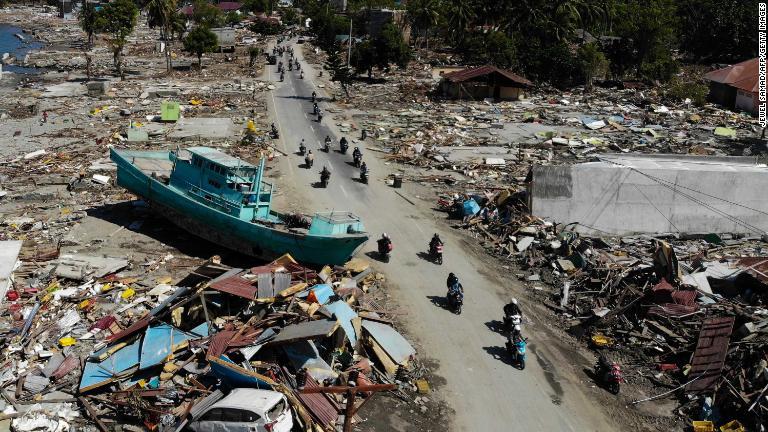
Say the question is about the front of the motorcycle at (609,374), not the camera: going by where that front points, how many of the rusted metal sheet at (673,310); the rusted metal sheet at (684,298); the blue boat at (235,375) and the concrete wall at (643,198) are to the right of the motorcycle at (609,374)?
1

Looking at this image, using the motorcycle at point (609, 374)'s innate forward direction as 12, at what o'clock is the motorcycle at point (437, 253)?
the motorcycle at point (437, 253) is roughly at 6 o'clock from the motorcycle at point (609, 374).

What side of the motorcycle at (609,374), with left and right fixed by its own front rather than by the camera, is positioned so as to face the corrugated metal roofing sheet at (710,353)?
left

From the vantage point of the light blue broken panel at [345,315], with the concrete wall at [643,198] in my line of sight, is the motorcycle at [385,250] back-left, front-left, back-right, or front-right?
front-left

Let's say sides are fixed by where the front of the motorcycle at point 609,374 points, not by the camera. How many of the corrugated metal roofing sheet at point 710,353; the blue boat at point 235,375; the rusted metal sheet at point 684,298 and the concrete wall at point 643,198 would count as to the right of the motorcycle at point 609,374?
1

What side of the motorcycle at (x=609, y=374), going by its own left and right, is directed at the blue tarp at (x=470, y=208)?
back

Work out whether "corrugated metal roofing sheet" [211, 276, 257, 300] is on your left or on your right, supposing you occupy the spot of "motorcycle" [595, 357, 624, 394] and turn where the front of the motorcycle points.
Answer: on your right

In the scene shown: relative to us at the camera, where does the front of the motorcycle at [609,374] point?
facing the viewer and to the right of the viewer

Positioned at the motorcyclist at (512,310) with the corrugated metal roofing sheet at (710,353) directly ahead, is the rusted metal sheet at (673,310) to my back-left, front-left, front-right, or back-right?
front-left

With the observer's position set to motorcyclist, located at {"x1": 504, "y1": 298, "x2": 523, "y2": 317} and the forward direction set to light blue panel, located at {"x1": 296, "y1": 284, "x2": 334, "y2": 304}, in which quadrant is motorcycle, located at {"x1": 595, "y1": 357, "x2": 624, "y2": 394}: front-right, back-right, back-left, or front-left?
back-left

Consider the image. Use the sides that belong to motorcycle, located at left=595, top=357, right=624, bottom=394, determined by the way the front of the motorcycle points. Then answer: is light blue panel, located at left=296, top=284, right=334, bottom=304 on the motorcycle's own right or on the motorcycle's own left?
on the motorcycle's own right

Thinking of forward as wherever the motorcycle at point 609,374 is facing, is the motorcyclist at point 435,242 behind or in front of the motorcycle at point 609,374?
behind

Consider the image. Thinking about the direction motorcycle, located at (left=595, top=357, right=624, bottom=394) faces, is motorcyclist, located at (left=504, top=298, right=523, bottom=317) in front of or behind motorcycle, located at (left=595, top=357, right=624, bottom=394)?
behind

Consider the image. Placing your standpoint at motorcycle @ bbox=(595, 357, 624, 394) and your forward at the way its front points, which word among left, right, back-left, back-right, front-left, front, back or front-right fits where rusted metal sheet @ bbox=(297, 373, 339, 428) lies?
right

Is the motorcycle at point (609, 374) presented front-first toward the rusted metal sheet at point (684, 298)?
no

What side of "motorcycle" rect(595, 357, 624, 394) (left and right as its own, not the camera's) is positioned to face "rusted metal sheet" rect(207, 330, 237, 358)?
right
